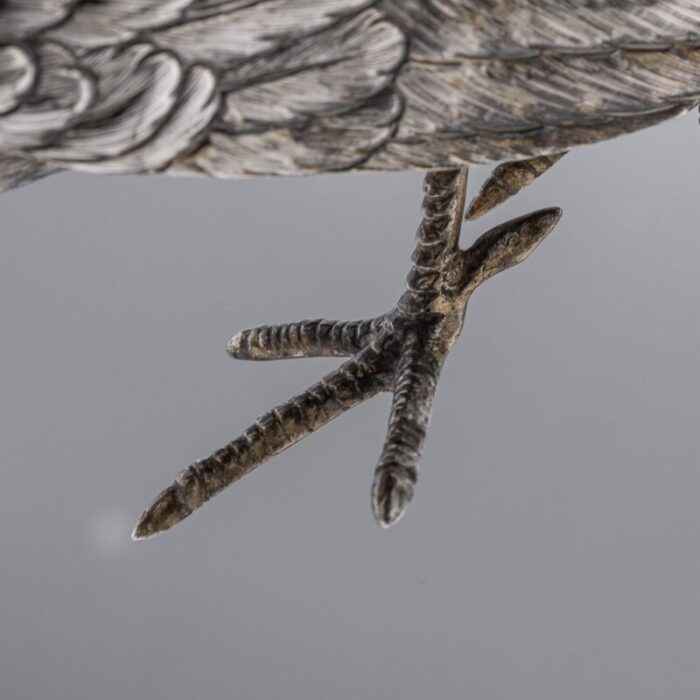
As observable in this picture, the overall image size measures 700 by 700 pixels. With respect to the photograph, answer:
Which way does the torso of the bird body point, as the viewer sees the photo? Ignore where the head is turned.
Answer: to the viewer's left
